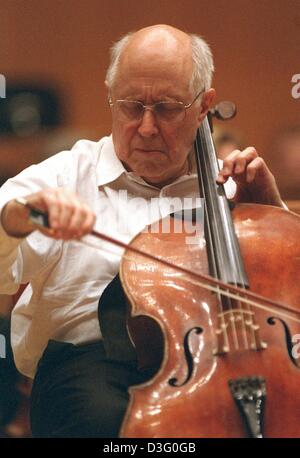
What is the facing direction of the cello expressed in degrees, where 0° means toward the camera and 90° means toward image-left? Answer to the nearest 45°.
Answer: approximately 0°

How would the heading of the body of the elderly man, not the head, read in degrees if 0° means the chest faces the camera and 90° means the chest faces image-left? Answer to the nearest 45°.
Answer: approximately 0°
